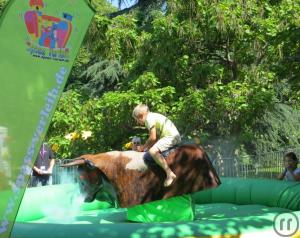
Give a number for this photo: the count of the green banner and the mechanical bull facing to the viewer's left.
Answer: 1

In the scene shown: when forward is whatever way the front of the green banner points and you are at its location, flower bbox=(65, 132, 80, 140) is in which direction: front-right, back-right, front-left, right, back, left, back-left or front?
back

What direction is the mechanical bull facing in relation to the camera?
to the viewer's left

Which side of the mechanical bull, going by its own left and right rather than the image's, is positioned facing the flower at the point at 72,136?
right

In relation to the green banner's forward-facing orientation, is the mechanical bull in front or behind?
behind

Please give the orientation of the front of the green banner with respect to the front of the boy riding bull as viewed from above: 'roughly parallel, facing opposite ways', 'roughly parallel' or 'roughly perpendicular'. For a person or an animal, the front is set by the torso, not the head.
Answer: roughly perpendicular

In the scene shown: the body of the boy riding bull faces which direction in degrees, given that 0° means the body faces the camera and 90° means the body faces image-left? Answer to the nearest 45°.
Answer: approximately 90°

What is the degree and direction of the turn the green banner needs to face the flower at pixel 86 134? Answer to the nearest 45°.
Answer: approximately 180°

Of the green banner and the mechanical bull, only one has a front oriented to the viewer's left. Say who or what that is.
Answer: the mechanical bull
